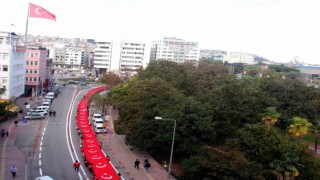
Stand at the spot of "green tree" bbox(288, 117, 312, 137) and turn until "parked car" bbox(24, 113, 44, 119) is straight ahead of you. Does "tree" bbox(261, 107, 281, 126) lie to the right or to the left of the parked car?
right
